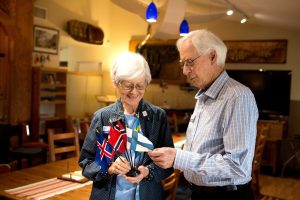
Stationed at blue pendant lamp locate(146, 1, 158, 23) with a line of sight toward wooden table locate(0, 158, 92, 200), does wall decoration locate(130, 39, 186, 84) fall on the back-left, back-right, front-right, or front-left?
back-right

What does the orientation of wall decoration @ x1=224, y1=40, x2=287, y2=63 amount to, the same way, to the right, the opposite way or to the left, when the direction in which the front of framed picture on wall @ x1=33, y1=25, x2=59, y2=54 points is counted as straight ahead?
to the right

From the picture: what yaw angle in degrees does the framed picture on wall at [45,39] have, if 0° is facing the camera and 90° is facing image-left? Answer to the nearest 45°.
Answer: approximately 315°

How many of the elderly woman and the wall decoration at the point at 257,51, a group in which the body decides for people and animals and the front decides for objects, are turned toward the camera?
2

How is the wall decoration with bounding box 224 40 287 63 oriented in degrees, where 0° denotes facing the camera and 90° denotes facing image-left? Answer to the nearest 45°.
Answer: approximately 0°

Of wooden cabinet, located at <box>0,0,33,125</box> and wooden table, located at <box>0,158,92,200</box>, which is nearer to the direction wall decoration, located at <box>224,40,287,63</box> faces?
the wooden table

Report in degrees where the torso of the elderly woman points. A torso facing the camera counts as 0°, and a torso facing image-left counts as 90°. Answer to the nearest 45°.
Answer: approximately 0°

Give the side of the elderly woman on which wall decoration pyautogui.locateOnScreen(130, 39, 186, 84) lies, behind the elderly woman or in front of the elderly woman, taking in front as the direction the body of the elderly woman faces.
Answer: behind
